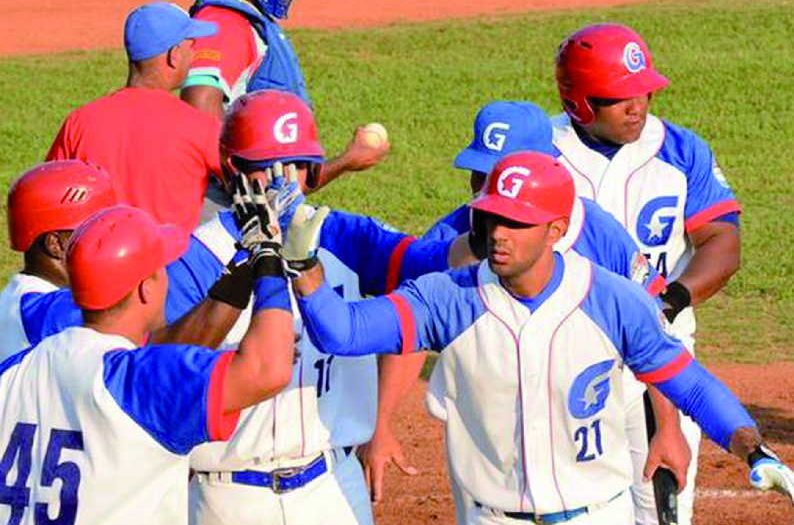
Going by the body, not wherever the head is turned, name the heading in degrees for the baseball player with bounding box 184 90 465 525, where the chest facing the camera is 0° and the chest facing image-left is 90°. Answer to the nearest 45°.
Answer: approximately 0°

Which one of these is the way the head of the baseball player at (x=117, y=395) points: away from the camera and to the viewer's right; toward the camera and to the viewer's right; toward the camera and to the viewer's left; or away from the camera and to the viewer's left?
away from the camera and to the viewer's right

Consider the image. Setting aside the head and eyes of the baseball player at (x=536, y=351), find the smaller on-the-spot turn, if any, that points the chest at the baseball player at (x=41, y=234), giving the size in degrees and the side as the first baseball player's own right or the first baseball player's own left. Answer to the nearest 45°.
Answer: approximately 90° to the first baseball player's own right

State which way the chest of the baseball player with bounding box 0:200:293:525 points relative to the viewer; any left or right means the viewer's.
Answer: facing away from the viewer and to the right of the viewer
